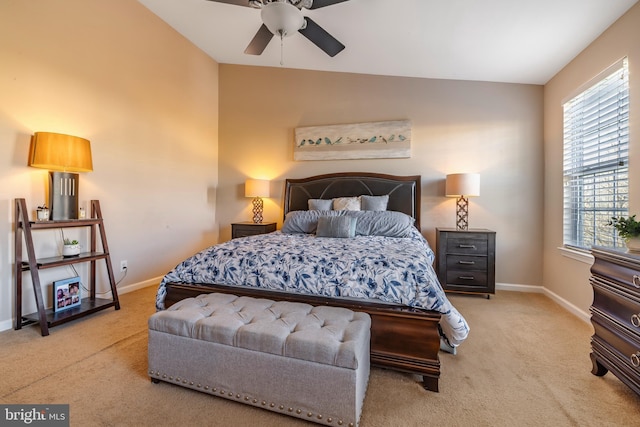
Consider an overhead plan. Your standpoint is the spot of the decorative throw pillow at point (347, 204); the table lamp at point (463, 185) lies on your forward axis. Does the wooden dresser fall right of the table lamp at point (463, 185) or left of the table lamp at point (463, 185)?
right

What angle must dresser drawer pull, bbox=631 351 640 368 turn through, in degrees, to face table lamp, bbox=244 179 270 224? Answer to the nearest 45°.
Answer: approximately 45° to its right

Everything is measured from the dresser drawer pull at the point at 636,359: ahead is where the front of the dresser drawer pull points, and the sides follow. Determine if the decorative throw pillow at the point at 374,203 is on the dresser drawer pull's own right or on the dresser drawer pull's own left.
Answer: on the dresser drawer pull's own right

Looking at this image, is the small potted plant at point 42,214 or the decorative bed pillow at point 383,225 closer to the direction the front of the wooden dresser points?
the small potted plant

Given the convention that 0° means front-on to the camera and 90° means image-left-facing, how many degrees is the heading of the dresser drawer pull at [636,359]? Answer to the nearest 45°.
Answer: approximately 45°

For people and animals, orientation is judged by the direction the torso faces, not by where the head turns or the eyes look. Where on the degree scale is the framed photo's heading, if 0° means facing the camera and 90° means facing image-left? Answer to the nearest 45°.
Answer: approximately 315°

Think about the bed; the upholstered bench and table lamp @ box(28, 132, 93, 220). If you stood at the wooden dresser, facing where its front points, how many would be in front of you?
3

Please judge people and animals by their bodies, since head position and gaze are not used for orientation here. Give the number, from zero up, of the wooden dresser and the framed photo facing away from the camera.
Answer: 0

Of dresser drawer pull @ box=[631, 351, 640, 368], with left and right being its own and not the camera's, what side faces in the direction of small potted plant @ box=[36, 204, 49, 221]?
front

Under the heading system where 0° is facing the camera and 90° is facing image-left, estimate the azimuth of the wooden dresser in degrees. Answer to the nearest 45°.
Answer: approximately 45°

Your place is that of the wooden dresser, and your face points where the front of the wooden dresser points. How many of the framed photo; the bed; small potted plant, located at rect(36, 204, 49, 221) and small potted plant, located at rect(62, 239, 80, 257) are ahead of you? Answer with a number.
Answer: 4

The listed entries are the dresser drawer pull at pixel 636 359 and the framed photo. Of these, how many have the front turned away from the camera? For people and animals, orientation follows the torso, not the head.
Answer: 0

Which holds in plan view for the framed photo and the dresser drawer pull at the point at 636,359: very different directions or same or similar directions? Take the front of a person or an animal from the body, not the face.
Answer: very different directions

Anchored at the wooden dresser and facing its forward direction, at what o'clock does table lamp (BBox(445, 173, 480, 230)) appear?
The table lamp is roughly at 3 o'clock from the wooden dresser.
